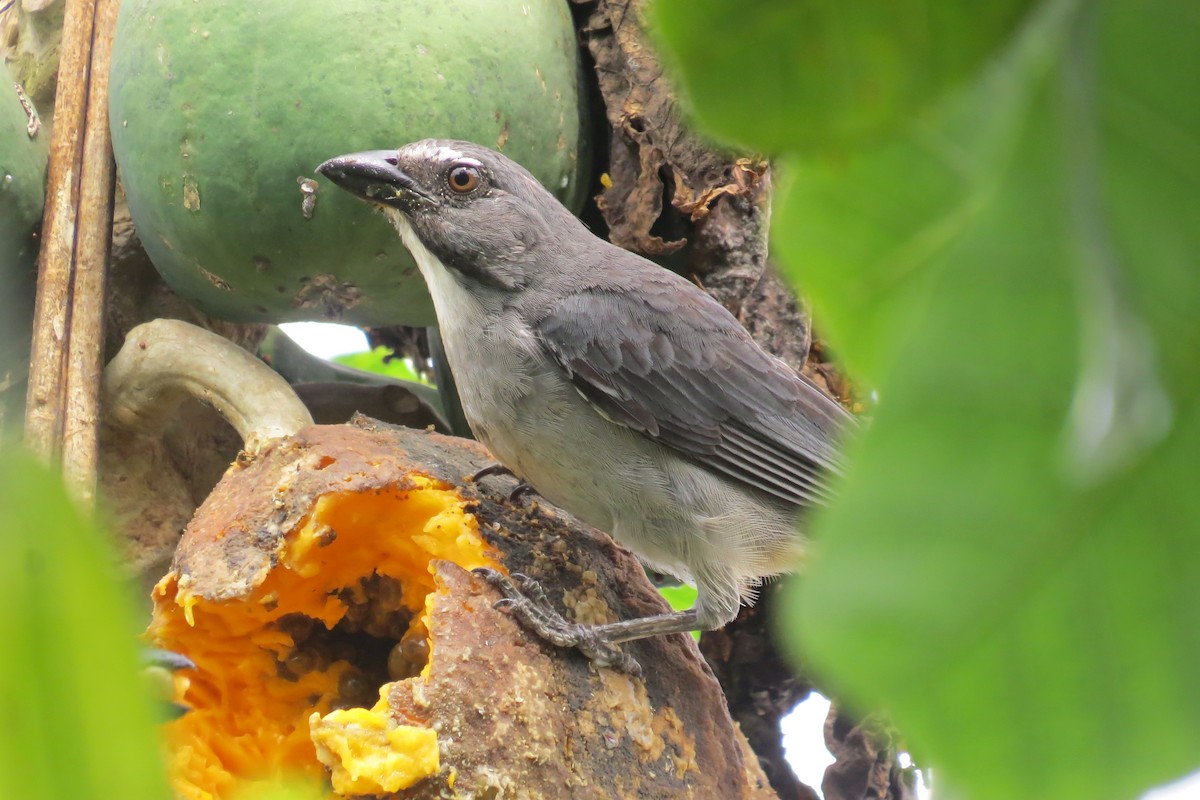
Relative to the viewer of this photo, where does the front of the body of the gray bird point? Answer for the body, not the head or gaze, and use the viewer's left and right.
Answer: facing to the left of the viewer

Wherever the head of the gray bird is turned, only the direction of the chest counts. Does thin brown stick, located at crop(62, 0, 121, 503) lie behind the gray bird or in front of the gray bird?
in front

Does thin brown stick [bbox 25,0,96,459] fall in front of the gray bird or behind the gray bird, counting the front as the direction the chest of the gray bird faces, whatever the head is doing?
in front
